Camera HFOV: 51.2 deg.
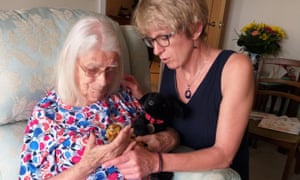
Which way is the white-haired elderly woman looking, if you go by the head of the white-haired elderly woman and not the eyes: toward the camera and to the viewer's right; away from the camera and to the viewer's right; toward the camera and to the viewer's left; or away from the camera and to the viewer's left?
toward the camera and to the viewer's right

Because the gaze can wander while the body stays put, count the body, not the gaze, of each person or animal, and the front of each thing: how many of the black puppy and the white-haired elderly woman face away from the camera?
0

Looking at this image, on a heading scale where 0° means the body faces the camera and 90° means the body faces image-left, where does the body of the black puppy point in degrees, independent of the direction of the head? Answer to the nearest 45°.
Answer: approximately 45°

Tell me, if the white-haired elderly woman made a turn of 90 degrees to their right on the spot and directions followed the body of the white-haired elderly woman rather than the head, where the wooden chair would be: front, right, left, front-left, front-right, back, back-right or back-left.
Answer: back

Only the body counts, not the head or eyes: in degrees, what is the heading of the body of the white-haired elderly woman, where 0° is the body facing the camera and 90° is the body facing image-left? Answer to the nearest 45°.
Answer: approximately 315°

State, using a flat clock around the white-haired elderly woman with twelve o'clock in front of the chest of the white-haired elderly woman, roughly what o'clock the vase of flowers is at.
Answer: The vase of flowers is roughly at 9 o'clock from the white-haired elderly woman.

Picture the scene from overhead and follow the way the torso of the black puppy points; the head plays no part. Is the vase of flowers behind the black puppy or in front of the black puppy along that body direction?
behind

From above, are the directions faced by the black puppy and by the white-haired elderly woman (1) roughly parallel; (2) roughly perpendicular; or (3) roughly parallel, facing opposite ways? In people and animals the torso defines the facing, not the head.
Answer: roughly perpendicular

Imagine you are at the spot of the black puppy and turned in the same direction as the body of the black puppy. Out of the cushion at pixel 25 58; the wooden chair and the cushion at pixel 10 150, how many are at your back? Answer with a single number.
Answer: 1

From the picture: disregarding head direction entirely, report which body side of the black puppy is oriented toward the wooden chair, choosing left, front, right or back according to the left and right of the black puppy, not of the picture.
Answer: back
